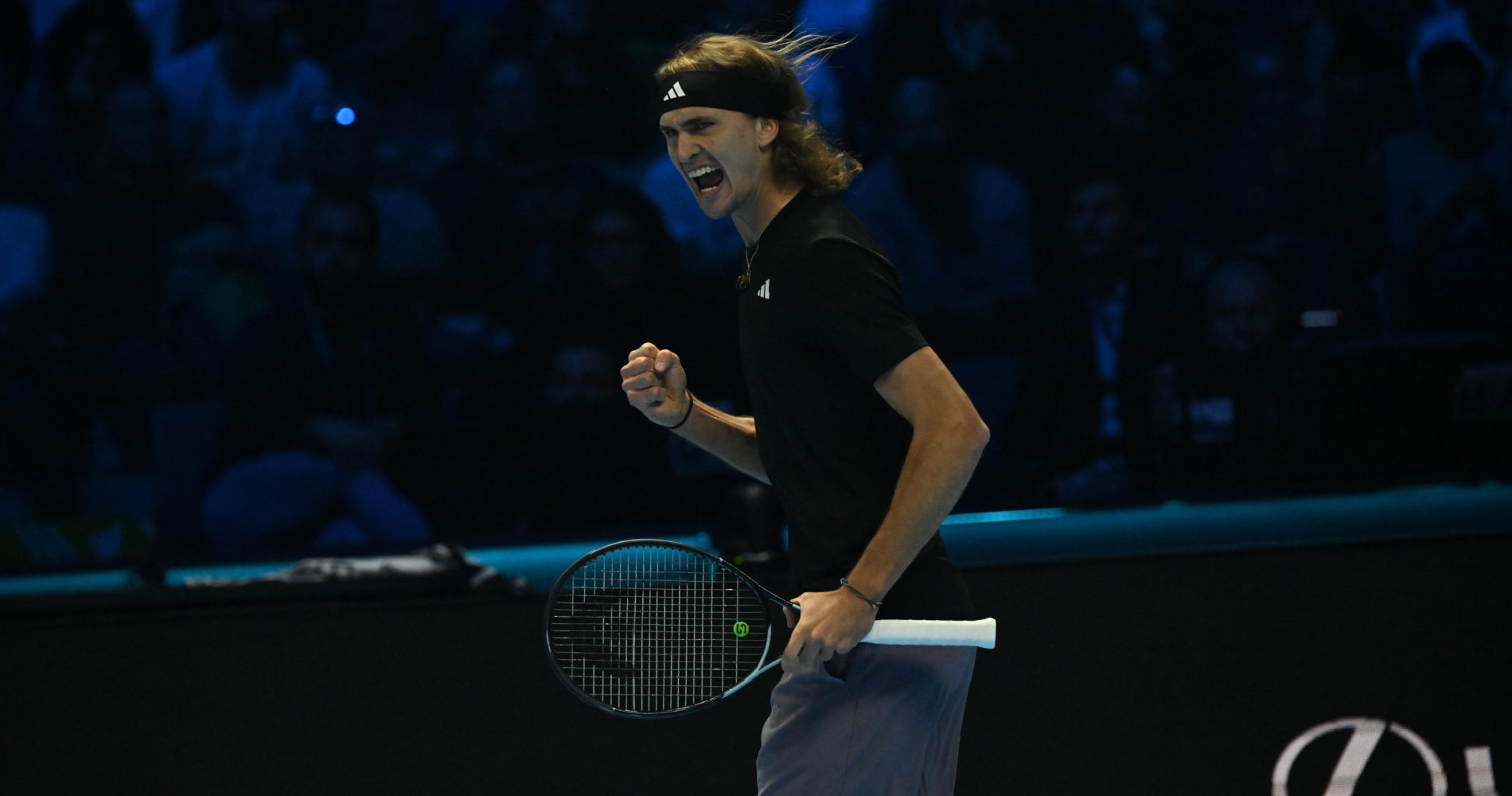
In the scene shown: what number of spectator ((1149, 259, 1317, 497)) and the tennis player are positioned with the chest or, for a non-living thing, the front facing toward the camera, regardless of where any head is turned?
1

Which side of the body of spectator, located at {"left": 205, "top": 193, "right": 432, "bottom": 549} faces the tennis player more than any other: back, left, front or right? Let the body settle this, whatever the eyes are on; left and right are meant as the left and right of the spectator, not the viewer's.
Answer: front

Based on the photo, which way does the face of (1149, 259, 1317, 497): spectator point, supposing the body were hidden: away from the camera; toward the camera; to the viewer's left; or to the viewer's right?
toward the camera

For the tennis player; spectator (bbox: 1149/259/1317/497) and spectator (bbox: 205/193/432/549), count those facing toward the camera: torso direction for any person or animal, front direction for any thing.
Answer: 2

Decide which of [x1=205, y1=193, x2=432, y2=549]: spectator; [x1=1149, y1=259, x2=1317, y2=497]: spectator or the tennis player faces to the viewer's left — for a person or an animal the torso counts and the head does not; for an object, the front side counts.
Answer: the tennis player

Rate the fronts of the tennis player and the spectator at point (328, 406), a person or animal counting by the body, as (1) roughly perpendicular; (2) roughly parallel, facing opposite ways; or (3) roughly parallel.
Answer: roughly perpendicular

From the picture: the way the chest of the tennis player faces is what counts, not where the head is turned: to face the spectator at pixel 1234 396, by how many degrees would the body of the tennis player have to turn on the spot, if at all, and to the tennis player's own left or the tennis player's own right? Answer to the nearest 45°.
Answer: approximately 135° to the tennis player's own right

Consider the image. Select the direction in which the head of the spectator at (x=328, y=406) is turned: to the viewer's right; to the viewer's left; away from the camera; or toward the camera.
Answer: toward the camera

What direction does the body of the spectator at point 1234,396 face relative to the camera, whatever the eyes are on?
toward the camera

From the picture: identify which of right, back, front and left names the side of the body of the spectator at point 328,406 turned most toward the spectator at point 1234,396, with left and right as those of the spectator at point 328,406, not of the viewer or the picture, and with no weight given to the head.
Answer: left

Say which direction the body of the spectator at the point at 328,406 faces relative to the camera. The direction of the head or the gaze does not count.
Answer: toward the camera

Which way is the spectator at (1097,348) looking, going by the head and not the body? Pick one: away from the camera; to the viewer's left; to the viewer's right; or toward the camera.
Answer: toward the camera

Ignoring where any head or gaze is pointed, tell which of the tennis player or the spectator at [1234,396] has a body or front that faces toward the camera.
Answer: the spectator

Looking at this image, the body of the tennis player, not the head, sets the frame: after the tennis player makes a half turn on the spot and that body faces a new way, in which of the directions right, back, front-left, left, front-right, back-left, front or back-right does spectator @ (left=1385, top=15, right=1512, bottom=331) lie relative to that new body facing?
front-left

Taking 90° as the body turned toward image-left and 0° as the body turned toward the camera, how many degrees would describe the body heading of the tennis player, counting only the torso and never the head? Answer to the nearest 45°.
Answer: approximately 90°

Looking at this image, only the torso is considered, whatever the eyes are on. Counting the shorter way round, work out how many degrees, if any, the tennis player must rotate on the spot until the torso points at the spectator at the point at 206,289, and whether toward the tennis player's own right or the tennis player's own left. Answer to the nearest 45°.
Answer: approximately 45° to the tennis player's own right
